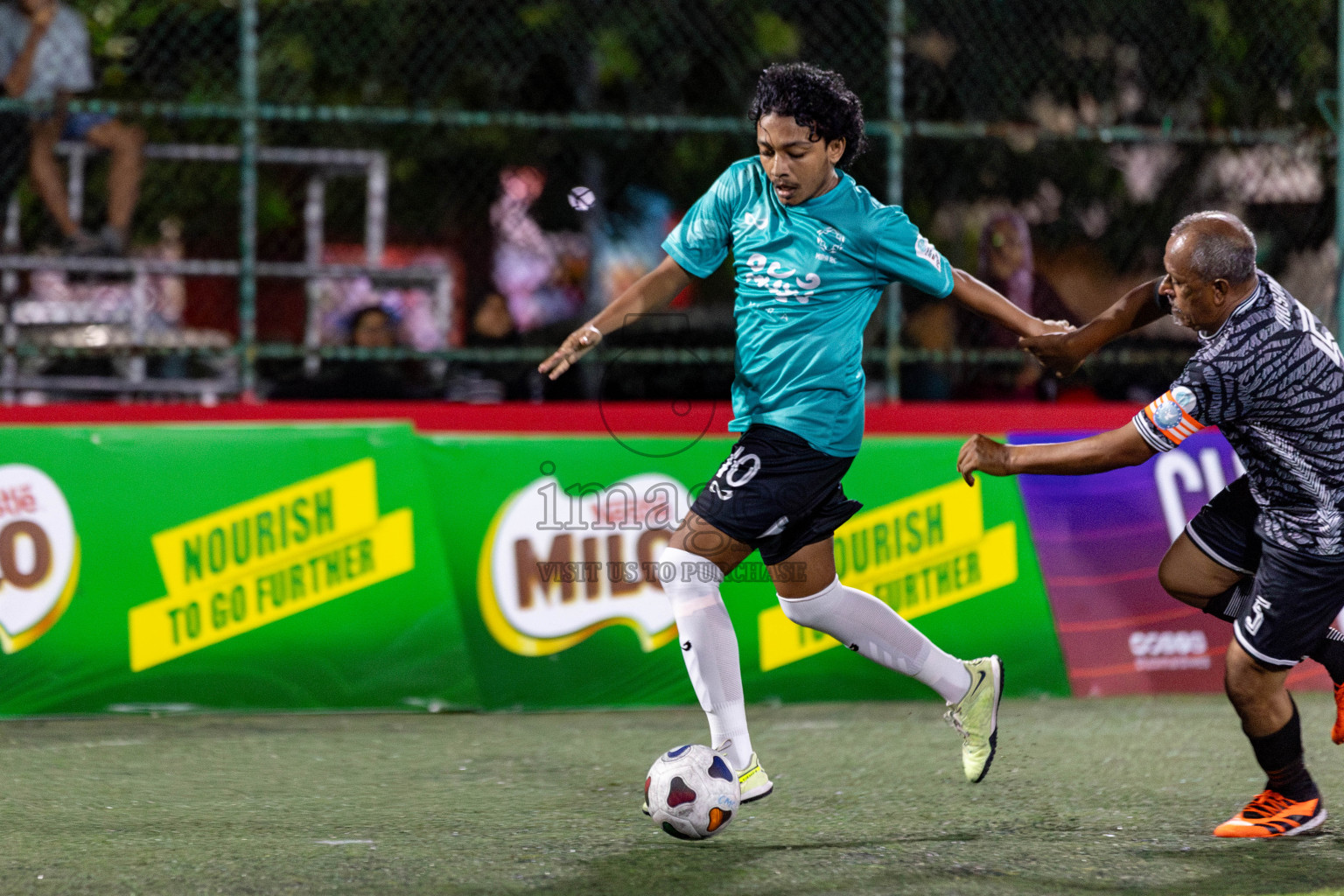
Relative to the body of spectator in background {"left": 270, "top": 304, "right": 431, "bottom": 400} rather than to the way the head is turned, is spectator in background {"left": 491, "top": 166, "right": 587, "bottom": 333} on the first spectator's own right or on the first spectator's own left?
on the first spectator's own left

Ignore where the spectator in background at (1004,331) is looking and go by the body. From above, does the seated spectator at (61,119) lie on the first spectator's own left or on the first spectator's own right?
on the first spectator's own right

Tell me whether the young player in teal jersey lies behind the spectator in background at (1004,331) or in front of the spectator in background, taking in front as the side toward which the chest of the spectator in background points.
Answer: in front

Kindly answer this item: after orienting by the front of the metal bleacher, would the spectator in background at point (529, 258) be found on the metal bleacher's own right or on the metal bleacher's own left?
on the metal bleacher's own left

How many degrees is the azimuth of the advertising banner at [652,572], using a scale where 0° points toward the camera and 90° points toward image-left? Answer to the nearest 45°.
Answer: approximately 0°

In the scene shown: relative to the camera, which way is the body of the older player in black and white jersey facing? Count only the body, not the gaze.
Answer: to the viewer's left

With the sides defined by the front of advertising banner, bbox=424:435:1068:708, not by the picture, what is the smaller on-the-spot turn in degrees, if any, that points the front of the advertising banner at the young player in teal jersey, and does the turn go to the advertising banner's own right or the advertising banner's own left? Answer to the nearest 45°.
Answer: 0° — it already faces them

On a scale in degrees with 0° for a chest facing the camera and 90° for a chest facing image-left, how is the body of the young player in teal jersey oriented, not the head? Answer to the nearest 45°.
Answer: approximately 45°

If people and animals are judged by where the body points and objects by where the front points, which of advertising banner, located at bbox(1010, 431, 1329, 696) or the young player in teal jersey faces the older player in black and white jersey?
the advertising banner

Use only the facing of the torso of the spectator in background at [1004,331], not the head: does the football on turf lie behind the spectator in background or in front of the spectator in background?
in front
